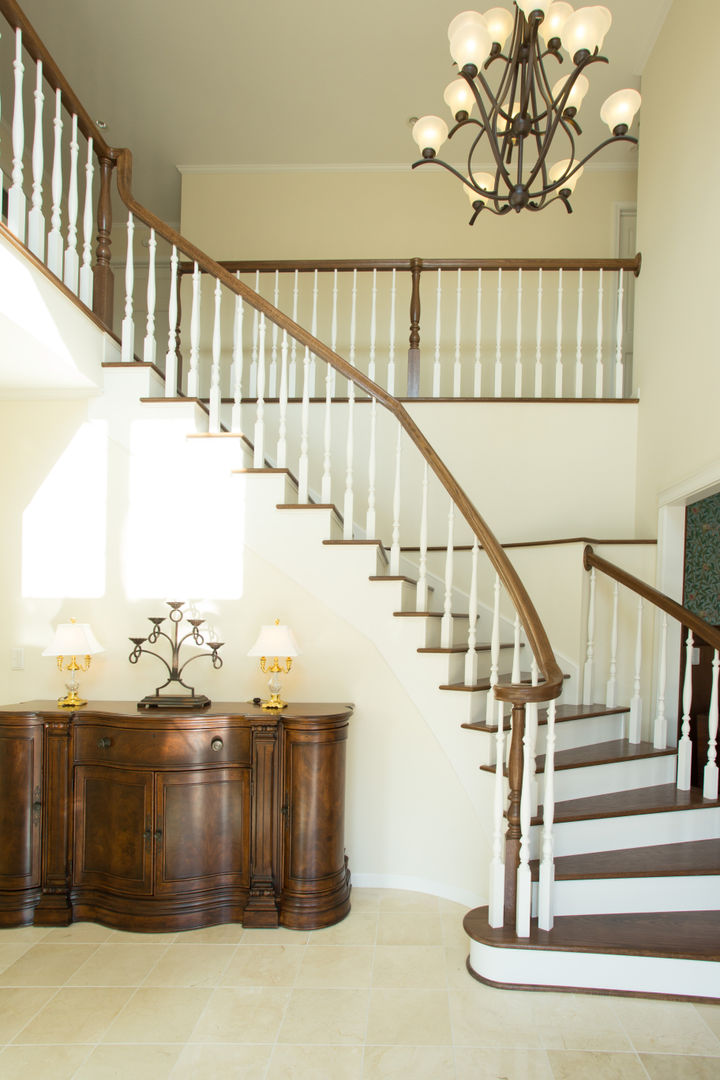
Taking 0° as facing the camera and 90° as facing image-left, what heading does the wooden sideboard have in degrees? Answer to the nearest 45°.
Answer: approximately 0°
